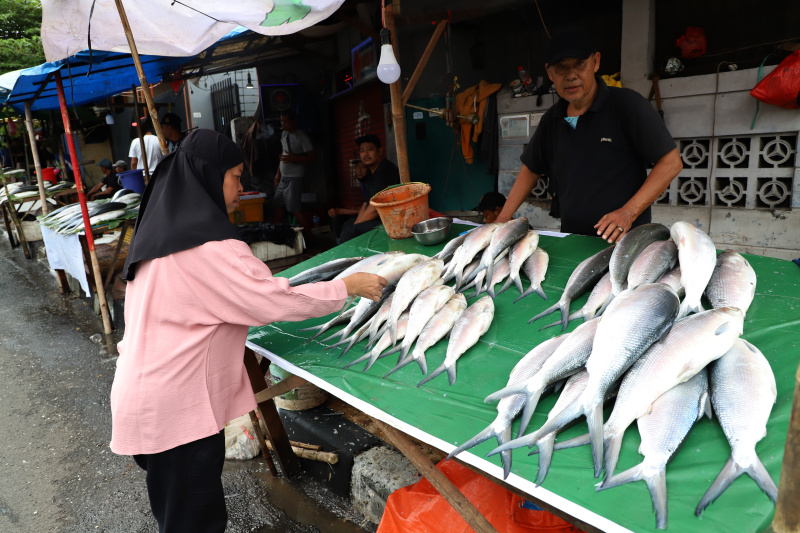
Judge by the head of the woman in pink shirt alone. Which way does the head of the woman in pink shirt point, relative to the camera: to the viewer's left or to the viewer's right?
to the viewer's right
